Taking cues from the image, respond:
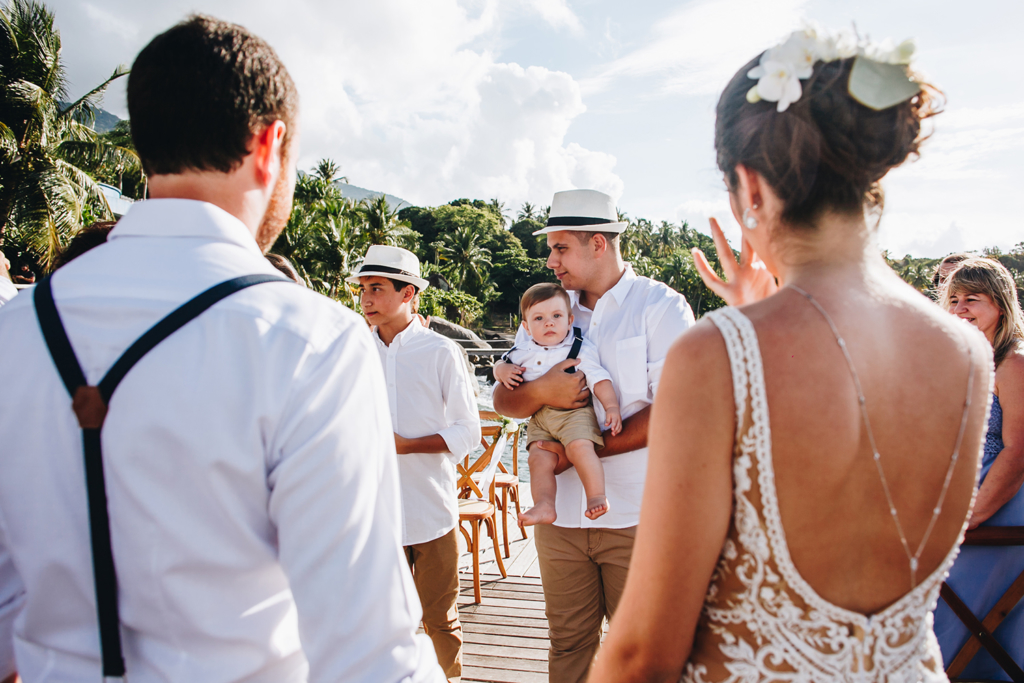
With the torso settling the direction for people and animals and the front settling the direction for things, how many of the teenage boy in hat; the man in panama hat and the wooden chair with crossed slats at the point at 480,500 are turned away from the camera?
0

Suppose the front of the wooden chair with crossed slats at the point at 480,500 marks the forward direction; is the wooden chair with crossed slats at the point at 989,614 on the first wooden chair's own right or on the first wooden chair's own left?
on the first wooden chair's own left

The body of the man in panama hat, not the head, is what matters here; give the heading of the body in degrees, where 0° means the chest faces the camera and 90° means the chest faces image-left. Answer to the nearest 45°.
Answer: approximately 45°

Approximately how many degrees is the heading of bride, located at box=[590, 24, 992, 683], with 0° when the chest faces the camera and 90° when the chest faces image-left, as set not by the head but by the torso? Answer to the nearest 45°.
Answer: approximately 135°

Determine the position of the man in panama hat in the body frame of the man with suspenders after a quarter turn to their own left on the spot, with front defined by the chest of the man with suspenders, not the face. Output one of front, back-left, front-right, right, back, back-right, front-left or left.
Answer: right

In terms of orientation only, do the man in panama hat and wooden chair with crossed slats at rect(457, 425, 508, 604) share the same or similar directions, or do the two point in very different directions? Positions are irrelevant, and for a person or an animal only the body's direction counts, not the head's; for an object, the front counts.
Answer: same or similar directions

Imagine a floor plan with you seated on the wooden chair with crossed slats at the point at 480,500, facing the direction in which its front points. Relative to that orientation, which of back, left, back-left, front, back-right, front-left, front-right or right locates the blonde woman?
left

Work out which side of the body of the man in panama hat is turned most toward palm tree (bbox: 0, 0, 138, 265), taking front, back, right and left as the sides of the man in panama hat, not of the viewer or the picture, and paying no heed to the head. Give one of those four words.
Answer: right

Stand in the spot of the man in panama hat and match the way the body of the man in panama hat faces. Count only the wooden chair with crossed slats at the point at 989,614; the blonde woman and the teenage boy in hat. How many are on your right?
1

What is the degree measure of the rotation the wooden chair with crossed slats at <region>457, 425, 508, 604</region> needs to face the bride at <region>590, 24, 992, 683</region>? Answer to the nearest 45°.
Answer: approximately 45° to its left

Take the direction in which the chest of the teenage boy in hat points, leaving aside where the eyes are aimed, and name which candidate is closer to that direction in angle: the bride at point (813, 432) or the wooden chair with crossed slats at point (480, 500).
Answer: the bride

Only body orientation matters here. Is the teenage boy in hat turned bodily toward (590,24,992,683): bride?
no

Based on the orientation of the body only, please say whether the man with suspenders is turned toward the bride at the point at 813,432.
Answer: no

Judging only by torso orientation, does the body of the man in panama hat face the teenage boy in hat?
no

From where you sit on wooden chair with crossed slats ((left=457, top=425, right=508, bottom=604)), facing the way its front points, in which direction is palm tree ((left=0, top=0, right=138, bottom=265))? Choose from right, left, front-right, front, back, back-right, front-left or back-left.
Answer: right
